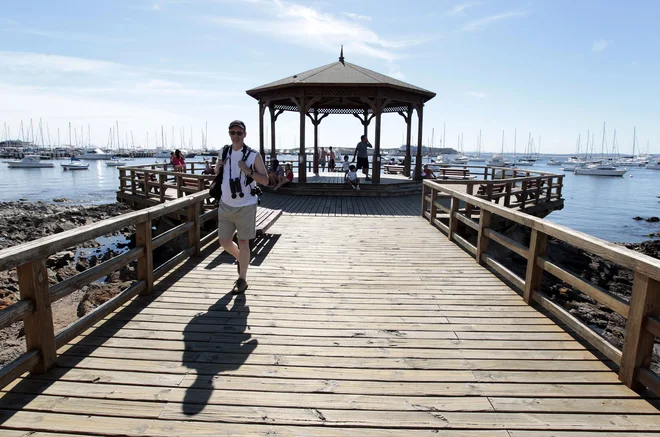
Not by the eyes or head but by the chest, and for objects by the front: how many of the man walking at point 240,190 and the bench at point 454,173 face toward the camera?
2

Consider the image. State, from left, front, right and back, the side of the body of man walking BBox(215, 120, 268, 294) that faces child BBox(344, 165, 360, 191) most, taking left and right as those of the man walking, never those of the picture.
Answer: back

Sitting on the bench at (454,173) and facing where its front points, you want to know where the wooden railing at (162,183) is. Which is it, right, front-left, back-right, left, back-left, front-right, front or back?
front-right

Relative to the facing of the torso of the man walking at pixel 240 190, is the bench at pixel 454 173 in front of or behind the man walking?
behind

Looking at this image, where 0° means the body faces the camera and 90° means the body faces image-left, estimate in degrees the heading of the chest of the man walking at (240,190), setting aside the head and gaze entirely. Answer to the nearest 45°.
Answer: approximately 0°

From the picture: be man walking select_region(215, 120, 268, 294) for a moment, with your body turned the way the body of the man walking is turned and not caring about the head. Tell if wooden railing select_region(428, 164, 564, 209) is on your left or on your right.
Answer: on your left

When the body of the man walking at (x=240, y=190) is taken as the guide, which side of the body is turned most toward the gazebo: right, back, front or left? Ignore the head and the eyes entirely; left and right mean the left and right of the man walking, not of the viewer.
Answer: back

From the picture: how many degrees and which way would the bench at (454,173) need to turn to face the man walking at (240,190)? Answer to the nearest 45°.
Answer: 0° — it already faces them
